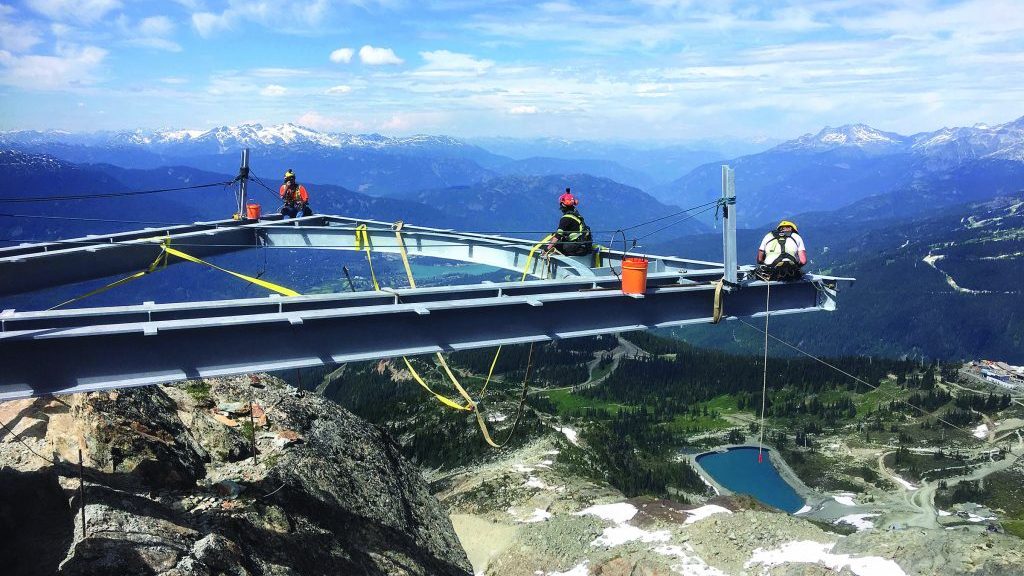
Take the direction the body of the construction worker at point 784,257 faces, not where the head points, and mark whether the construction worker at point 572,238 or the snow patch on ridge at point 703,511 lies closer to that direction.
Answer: the snow patch on ridge

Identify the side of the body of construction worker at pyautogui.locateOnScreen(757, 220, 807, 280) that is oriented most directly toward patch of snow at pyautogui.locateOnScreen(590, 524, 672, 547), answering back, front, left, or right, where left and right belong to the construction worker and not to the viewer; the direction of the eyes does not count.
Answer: front

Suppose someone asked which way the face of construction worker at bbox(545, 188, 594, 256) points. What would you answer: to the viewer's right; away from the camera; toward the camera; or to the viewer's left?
away from the camera

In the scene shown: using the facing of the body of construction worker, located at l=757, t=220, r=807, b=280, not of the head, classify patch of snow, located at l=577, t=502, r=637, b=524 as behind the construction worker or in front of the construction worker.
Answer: in front

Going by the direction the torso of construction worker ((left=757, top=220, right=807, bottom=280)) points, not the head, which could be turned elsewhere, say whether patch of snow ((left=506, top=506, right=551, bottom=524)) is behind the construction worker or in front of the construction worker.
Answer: in front

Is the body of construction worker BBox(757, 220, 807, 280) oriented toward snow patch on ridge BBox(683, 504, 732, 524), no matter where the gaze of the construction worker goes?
yes

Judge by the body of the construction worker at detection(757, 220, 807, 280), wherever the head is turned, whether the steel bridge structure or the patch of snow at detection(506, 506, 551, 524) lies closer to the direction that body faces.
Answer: the patch of snow
